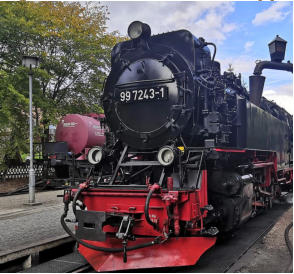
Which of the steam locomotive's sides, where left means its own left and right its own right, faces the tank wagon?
right

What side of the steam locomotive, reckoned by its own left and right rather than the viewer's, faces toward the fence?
right

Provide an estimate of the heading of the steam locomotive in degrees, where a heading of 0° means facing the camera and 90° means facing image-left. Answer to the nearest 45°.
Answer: approximately 45°

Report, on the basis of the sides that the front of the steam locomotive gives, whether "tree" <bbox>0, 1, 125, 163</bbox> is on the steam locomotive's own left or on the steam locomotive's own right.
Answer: on the steam locomotive's own right
